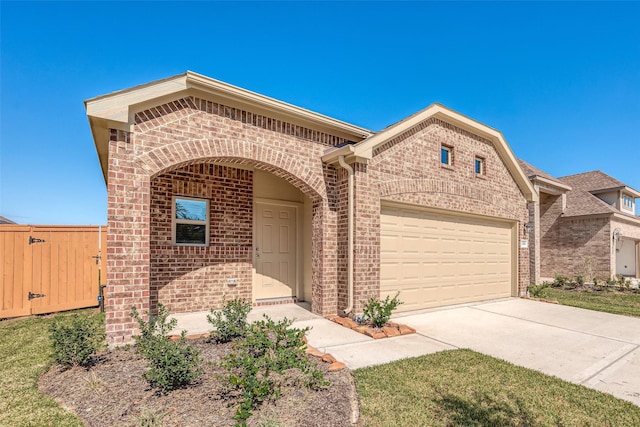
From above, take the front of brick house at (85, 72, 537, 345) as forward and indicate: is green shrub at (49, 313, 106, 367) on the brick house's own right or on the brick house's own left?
on the brick house's own right

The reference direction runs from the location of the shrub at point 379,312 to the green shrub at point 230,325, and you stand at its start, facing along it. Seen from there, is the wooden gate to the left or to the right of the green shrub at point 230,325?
right

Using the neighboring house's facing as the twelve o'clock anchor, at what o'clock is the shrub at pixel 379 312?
The shrub is roughly at 2 o'clock from the neighboring house.

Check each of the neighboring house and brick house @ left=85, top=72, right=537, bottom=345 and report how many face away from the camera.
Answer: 0

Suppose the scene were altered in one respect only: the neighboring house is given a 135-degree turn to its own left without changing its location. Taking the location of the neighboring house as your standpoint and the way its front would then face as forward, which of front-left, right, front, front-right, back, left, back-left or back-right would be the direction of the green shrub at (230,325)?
back

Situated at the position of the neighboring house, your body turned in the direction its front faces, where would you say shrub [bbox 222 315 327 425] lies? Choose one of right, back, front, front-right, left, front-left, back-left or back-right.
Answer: front-right

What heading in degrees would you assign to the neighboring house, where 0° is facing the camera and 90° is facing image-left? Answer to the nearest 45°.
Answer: approximately 315°

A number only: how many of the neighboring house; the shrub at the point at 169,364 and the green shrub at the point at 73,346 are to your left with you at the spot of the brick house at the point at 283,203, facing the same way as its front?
1

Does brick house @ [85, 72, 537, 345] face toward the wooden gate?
no

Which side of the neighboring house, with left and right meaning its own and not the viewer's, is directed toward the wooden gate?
right

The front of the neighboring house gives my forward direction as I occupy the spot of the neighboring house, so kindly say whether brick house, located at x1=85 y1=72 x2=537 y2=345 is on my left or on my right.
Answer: on my right

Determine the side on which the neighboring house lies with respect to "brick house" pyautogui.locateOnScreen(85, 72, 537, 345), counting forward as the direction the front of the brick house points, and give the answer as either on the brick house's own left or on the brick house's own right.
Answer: on the brick house's own left

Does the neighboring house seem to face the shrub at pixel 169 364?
no

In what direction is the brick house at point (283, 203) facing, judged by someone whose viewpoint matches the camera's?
facing the viewer and to the right of the viewer
